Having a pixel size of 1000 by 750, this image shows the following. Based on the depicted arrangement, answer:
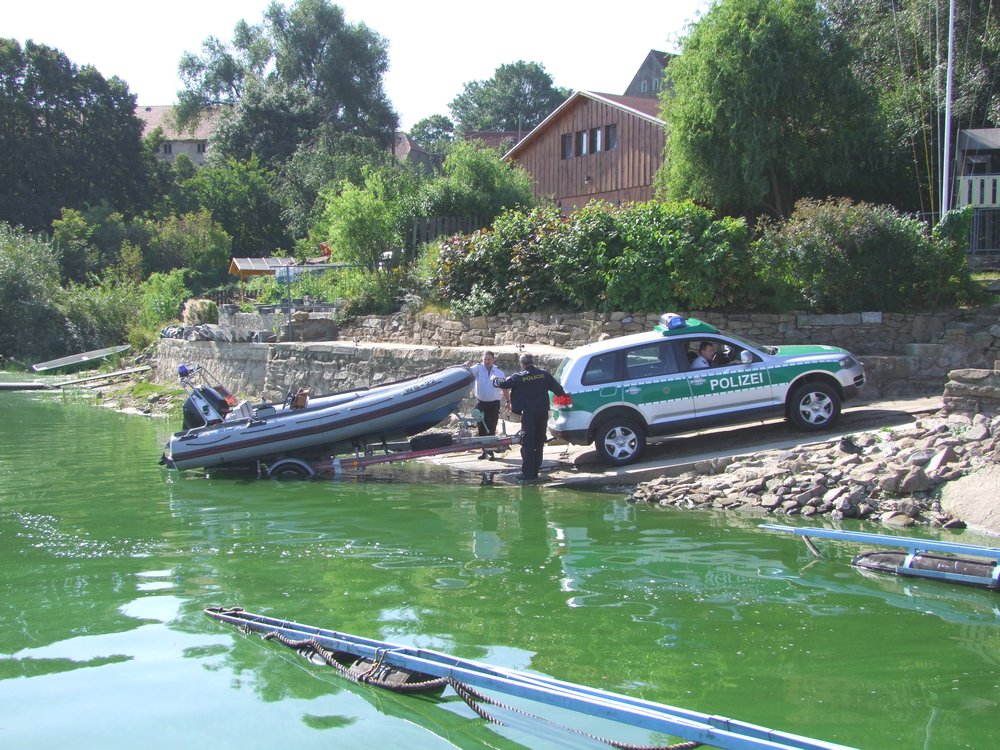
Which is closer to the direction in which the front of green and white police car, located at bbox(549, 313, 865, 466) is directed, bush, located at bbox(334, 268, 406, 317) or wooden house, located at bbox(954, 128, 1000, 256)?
the wooden house

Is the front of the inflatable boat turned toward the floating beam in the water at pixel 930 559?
no

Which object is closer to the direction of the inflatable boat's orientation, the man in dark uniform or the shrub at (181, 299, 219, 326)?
the man in dark uniform

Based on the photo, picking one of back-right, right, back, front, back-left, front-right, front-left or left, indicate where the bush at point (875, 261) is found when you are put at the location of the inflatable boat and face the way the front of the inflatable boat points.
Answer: front

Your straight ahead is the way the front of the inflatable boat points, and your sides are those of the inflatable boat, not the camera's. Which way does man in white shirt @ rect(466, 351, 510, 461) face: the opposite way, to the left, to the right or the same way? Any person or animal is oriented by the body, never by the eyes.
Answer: to the right

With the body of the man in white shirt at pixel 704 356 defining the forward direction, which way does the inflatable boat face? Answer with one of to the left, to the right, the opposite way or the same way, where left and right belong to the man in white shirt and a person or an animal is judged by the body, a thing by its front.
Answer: the same way

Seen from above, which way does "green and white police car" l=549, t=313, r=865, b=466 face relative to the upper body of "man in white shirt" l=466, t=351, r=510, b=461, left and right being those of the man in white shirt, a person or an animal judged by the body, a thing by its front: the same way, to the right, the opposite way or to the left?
to the left

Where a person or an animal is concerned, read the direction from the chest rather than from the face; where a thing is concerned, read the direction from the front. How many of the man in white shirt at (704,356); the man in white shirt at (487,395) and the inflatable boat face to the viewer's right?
2

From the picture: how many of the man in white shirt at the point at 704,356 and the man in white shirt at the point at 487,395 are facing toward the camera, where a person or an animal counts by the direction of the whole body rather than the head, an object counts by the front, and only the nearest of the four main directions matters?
1

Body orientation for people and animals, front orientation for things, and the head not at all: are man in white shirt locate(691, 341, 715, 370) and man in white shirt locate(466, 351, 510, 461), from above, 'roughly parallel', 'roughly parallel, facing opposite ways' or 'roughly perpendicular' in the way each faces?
roughly perpendicular

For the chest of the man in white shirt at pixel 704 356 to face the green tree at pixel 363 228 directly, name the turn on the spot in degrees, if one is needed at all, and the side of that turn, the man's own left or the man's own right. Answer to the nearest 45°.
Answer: approximately 135° to the man's own left

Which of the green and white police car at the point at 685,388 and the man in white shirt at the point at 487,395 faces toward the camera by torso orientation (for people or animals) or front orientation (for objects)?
the man in white shirt

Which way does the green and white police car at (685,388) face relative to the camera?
to the viewer's right

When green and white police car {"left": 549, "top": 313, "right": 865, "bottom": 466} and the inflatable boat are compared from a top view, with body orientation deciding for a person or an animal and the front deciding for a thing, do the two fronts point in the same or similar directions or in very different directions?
same or similar directions

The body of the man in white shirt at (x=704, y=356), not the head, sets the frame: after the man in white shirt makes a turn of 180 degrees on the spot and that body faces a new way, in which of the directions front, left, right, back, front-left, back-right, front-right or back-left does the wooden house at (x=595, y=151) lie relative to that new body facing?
right

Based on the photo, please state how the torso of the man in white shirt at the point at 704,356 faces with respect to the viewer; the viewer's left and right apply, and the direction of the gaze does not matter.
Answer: facing to the right of the viewer

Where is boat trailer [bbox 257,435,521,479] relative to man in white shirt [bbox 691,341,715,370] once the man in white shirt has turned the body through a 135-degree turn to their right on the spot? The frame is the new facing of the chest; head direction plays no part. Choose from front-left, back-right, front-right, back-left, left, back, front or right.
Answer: front-right

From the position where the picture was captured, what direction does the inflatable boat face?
facing to the right of the viewer

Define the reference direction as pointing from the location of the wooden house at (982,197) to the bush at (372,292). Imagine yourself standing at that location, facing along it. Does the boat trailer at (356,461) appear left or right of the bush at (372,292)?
left

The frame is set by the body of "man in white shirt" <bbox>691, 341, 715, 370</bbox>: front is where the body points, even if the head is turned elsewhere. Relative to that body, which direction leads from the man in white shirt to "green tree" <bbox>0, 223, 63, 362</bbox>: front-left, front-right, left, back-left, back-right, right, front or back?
back-left

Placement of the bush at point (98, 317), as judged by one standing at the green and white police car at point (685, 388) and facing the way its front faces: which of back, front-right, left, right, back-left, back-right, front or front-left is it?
back-left
